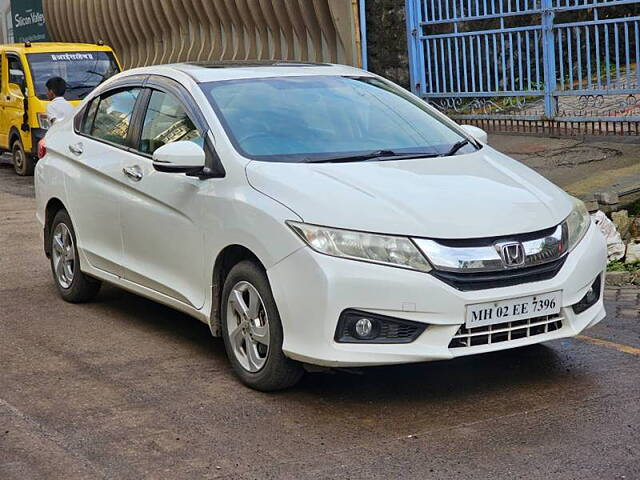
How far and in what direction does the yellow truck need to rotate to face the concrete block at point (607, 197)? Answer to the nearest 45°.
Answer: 0° — it already faces it

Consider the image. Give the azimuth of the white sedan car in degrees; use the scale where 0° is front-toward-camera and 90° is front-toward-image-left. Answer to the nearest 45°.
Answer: approximately 315°

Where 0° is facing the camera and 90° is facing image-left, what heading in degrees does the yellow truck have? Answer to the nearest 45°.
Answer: approximately 315°

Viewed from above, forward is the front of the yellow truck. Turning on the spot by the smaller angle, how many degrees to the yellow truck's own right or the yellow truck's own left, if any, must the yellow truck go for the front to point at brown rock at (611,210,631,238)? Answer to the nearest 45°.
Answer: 0° — it already faces it

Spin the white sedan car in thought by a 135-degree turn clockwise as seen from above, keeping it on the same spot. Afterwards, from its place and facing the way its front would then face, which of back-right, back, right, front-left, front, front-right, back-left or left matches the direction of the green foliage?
back-right

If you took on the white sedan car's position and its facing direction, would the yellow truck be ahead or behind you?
behind
